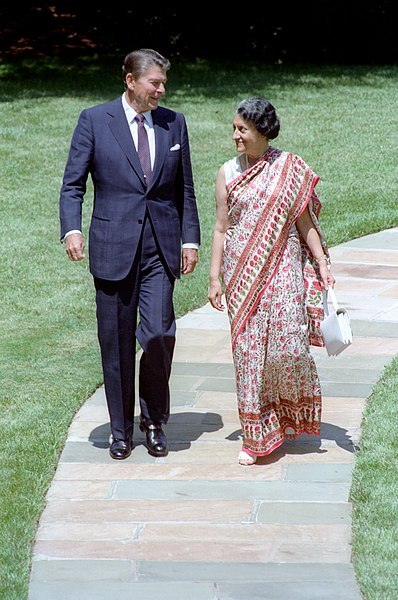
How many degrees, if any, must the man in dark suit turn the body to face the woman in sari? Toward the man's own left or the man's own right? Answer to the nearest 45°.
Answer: approximately 90° to the man's own left

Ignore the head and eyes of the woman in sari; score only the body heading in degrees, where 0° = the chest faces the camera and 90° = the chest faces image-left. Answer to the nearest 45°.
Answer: approximately 0°

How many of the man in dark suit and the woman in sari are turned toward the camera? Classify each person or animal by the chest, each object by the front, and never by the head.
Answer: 2

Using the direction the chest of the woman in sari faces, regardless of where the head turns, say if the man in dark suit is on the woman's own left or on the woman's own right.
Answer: on the woman's own right
